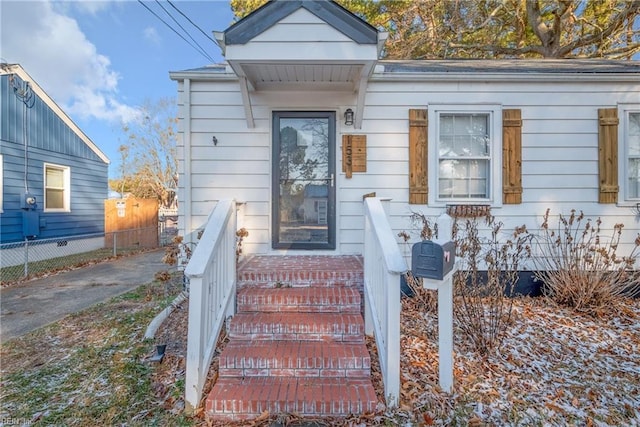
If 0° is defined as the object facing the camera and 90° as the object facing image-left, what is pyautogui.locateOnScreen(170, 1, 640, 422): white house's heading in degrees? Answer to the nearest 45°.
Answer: approximately 0°

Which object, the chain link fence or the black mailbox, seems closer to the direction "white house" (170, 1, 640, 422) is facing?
the black mailbox

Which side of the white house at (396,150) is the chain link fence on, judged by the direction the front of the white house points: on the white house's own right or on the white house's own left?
on the white house's own right

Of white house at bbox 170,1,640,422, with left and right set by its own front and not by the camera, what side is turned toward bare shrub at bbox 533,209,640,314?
front

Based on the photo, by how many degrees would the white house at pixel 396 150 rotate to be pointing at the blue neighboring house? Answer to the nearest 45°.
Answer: approximately 90° to its right

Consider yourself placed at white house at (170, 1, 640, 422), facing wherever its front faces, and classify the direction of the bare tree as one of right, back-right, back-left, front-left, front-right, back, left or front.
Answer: back-right

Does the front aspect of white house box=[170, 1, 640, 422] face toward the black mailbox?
yes
